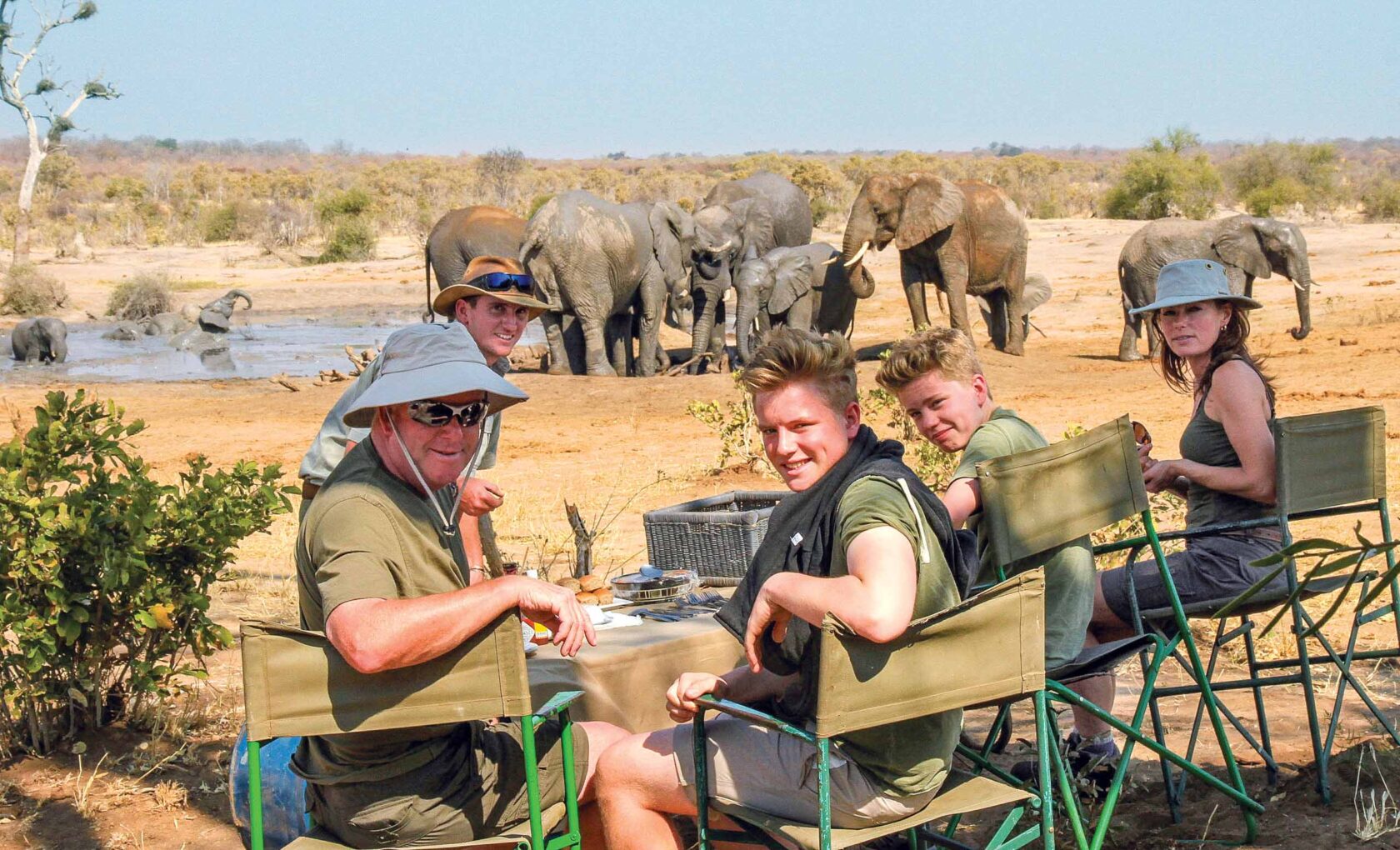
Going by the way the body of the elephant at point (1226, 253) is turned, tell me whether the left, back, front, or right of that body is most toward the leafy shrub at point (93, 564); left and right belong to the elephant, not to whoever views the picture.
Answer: right

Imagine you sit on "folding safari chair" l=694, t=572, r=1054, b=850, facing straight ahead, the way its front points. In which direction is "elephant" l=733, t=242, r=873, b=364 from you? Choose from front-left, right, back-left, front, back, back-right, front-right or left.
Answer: front-right

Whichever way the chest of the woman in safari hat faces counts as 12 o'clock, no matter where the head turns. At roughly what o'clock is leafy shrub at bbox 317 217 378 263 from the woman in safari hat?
The leafy shrub is roughly at 2 o'clock from the woman in safari hat.

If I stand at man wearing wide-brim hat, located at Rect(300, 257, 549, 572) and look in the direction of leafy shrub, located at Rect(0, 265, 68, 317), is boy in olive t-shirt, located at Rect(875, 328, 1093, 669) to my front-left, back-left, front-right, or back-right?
back-right

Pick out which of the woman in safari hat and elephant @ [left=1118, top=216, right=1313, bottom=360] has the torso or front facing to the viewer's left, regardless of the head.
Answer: the woman in safari hat

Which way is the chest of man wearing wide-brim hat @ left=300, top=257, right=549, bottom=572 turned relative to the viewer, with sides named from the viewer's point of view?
facing the viewer and to the right of the viewer

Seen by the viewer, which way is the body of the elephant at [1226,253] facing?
to the viewer's right

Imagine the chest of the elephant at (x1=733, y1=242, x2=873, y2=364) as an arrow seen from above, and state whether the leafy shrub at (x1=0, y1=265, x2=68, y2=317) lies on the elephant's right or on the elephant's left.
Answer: on the elephant's right

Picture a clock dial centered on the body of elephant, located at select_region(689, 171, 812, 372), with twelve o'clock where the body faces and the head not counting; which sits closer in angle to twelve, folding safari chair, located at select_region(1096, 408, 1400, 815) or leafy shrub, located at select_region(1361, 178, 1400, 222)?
the folding safari chair

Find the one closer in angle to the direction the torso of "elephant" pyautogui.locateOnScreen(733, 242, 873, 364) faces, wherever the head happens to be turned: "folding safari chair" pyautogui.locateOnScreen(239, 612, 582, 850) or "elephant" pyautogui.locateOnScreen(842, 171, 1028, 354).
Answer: the folding safari chair

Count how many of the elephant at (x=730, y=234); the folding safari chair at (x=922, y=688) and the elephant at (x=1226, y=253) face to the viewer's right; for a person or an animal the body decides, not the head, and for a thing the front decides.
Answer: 1

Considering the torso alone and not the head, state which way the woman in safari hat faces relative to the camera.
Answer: to the viewer's left

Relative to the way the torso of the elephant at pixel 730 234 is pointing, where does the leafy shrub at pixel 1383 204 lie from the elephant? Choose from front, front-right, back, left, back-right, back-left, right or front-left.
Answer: back

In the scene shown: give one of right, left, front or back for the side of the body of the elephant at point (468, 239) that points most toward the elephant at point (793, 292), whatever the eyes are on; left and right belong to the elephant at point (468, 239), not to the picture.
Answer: front

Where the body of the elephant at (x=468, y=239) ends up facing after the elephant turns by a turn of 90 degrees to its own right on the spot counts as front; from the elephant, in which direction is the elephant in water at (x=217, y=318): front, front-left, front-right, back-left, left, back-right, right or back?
back-right

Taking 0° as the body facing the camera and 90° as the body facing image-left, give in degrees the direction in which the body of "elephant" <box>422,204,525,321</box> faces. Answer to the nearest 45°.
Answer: approximately 270°

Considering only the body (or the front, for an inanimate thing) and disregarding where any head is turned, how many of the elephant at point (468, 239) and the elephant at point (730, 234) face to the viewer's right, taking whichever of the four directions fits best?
1
